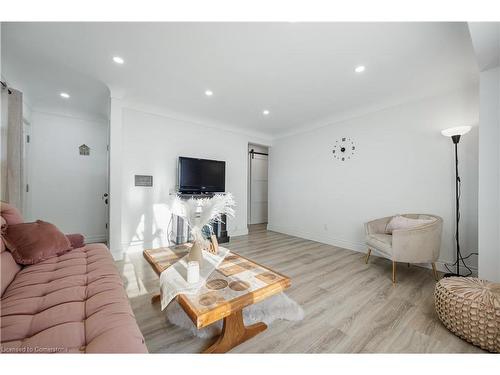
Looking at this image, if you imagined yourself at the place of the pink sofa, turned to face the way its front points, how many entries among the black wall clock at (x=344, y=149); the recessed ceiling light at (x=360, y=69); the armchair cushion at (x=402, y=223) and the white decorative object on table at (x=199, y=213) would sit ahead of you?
4

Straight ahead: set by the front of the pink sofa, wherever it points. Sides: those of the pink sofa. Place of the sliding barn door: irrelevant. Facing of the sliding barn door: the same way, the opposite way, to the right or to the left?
to the right

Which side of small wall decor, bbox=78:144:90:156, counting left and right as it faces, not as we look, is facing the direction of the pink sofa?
front

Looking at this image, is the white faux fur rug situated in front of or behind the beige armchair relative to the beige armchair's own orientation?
in front

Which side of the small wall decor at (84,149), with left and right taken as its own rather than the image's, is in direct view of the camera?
front

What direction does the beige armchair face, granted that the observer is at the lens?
facing the viewer and to the left of the viewer

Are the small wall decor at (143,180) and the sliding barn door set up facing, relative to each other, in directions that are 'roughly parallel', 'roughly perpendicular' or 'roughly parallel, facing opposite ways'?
roughly parallel

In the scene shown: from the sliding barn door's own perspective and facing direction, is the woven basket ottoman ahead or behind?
ahead

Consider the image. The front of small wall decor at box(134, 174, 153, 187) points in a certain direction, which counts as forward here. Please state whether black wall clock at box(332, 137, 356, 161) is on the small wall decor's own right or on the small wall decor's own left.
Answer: on the small wall decor's own left

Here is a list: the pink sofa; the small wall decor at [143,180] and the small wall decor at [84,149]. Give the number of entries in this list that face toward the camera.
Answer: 2

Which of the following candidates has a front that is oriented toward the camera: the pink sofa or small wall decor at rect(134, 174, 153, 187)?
the small wall decor

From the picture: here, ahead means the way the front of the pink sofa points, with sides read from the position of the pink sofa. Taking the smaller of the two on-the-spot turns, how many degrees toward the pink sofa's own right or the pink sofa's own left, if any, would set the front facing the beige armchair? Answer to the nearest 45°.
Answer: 0° — it already faces it

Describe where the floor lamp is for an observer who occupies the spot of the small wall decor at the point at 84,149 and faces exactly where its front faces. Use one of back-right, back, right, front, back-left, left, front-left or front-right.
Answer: front-left

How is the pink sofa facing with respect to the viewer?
to the viewer's right

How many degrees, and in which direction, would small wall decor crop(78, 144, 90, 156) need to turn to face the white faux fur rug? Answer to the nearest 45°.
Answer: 0° — it already faces it

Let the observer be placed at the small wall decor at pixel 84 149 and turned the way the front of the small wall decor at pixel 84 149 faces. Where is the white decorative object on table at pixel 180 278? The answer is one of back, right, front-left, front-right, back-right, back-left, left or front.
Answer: front

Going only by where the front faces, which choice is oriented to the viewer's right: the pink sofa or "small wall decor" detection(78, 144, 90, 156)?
the pink sofa

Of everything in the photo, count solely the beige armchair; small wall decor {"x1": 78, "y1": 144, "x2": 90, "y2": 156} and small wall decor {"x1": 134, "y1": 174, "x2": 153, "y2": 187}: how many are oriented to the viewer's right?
0
